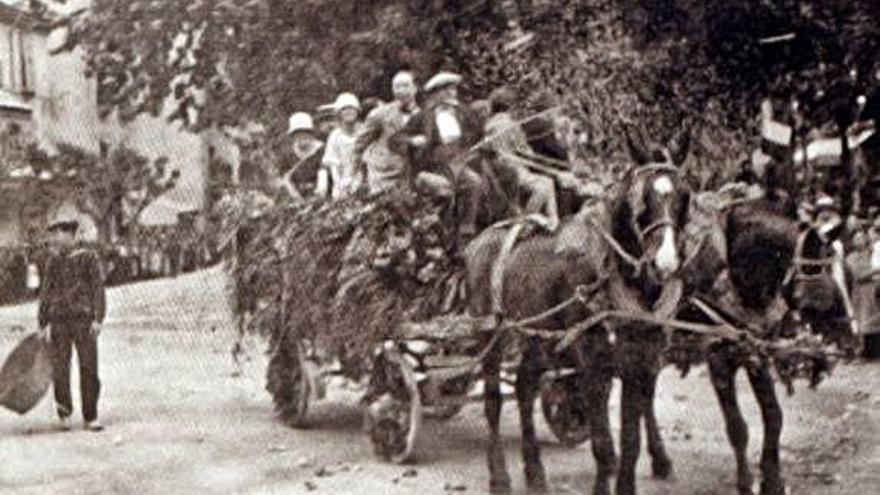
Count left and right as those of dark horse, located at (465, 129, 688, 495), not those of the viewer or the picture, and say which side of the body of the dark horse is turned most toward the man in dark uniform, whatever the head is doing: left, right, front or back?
back

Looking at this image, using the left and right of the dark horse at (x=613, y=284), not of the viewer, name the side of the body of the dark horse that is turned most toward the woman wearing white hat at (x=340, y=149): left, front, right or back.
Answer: back

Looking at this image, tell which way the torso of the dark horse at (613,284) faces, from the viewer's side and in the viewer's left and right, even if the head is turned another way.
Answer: facing the viewer and to the right of the viewer

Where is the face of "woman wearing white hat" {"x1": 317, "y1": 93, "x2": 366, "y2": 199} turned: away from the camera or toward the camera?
toward the camera

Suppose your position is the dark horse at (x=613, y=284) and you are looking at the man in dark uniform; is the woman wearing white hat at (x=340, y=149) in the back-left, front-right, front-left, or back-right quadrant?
front-right

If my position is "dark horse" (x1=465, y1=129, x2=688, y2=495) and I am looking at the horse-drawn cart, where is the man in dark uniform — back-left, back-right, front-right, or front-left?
front-left

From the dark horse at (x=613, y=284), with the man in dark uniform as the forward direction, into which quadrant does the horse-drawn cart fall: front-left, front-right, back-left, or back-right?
front-right

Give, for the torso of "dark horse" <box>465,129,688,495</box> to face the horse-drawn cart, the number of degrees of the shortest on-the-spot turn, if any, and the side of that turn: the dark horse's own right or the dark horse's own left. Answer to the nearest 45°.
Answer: approximately 180°

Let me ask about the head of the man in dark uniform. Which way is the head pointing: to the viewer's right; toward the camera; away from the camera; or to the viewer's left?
toward the camera
